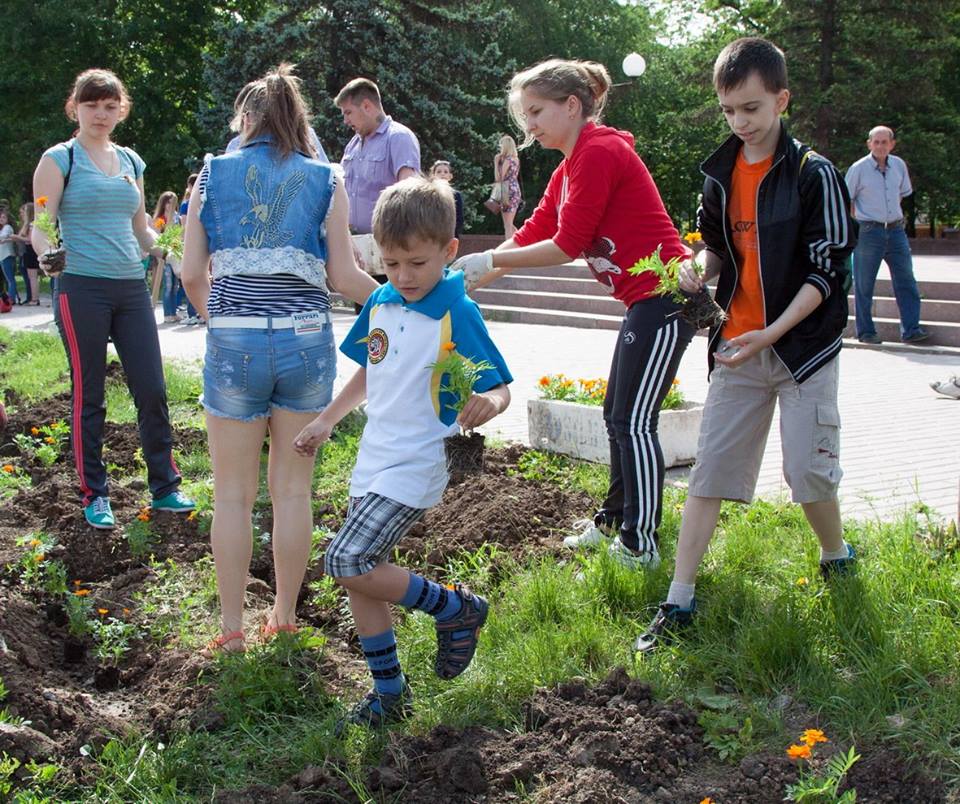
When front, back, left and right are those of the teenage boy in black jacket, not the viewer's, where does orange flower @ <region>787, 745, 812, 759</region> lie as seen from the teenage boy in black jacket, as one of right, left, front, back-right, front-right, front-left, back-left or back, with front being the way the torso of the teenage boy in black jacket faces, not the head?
front-left

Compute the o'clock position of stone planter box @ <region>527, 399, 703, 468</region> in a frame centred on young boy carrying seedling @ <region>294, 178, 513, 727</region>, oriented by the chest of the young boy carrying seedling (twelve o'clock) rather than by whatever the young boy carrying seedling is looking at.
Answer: The stone planter box is roughly at 5 o'clock from the young boy carrying seedling.

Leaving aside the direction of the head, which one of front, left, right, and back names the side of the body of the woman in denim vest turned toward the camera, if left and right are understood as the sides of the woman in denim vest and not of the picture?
back

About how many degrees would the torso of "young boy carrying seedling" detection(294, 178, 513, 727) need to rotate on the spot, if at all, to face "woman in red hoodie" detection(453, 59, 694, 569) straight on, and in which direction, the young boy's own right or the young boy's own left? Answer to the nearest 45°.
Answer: approximately 180°

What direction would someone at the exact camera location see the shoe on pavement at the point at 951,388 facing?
facing to the left of the viewer

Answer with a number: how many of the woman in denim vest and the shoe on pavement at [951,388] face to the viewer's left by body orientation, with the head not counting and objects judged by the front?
1

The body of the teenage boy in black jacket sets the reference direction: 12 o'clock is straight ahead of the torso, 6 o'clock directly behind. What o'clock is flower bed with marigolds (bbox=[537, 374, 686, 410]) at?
The flower bed with marigolds is roughly at 4 o'clock from the teenage boy in black jacket.

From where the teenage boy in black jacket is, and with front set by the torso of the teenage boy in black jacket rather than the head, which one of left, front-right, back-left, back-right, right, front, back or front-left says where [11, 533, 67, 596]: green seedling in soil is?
front-right

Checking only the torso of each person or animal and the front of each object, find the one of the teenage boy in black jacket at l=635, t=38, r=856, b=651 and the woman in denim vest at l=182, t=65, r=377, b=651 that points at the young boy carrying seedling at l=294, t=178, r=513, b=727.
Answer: the teenage boy in black jacket

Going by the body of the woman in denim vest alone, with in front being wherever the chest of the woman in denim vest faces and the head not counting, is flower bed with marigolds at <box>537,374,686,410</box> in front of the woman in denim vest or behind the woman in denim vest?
in front

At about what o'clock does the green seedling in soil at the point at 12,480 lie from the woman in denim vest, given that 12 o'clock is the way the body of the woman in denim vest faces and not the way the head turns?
The green seedling in soil is roughly at 11 o'clock from the woman in denim vest.

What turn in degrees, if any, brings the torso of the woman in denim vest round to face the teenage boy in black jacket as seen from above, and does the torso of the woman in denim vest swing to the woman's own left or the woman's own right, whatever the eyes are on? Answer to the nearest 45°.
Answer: approximately 90° to the woman's own right

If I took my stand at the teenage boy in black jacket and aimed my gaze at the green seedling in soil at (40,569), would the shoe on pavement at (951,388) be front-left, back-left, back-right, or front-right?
back-right

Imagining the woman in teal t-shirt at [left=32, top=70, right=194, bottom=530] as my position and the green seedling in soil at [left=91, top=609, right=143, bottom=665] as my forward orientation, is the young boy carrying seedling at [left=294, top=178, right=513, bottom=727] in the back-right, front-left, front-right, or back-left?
front-left

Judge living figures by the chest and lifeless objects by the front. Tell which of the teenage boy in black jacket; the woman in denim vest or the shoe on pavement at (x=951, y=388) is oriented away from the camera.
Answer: the woman in denim vest

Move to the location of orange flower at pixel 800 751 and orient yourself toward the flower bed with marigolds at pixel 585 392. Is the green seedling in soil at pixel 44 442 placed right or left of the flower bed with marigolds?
left
